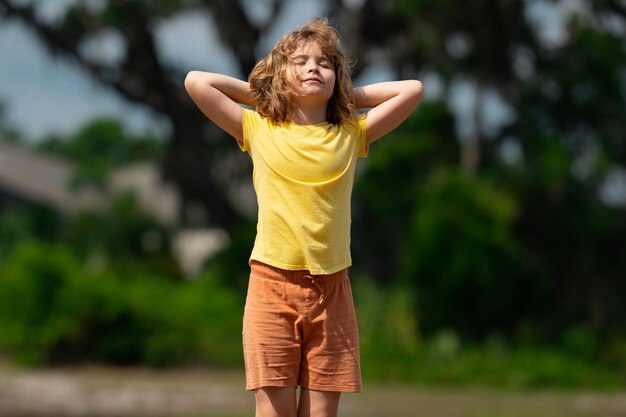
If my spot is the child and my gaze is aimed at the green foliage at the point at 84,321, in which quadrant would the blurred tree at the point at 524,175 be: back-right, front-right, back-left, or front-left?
front-right

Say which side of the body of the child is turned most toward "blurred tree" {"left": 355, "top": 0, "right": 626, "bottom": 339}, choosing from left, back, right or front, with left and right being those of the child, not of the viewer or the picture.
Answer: back

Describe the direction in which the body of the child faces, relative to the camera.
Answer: toward the camera

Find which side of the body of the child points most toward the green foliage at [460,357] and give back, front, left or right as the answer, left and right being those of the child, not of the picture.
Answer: back

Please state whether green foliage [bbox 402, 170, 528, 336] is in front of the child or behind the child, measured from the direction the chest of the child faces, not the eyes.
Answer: behind

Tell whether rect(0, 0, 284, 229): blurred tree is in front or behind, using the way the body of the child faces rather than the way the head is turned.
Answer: behind

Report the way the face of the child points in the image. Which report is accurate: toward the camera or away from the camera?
toward the camera

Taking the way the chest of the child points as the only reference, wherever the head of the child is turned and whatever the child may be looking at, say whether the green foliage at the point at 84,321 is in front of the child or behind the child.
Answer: behind

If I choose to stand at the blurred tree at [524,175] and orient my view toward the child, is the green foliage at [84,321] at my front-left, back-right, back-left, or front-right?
front-right
